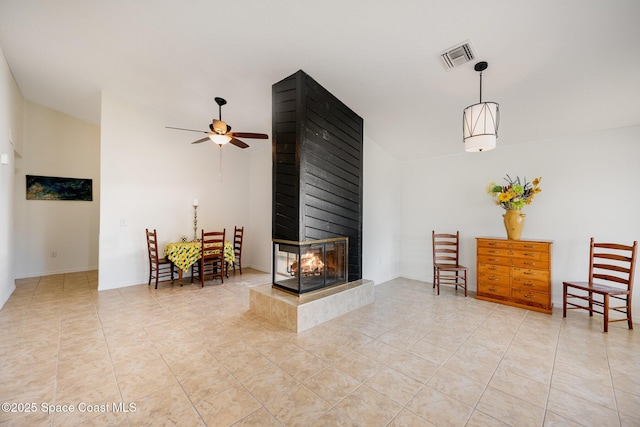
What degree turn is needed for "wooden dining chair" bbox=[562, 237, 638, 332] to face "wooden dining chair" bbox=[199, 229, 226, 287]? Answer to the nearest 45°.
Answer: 0° — it already faces it

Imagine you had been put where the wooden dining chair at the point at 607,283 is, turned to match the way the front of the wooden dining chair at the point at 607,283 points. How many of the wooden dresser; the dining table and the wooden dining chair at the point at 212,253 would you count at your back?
0

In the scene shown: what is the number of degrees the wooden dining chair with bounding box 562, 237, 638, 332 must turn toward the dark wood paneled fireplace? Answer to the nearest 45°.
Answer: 0° — it already faces it

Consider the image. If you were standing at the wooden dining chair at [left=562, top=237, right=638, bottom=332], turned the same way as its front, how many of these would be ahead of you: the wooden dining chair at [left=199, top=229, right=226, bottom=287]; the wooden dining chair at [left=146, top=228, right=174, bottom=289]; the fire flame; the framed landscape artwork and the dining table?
5

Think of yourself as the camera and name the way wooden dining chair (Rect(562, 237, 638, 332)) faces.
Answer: facing the viewer and to the left of the viewer

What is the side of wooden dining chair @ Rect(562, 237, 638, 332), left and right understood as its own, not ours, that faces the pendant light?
front

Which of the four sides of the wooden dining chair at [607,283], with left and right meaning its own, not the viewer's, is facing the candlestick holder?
front

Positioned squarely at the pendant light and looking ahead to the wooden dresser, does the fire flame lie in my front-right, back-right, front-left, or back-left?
back-left
